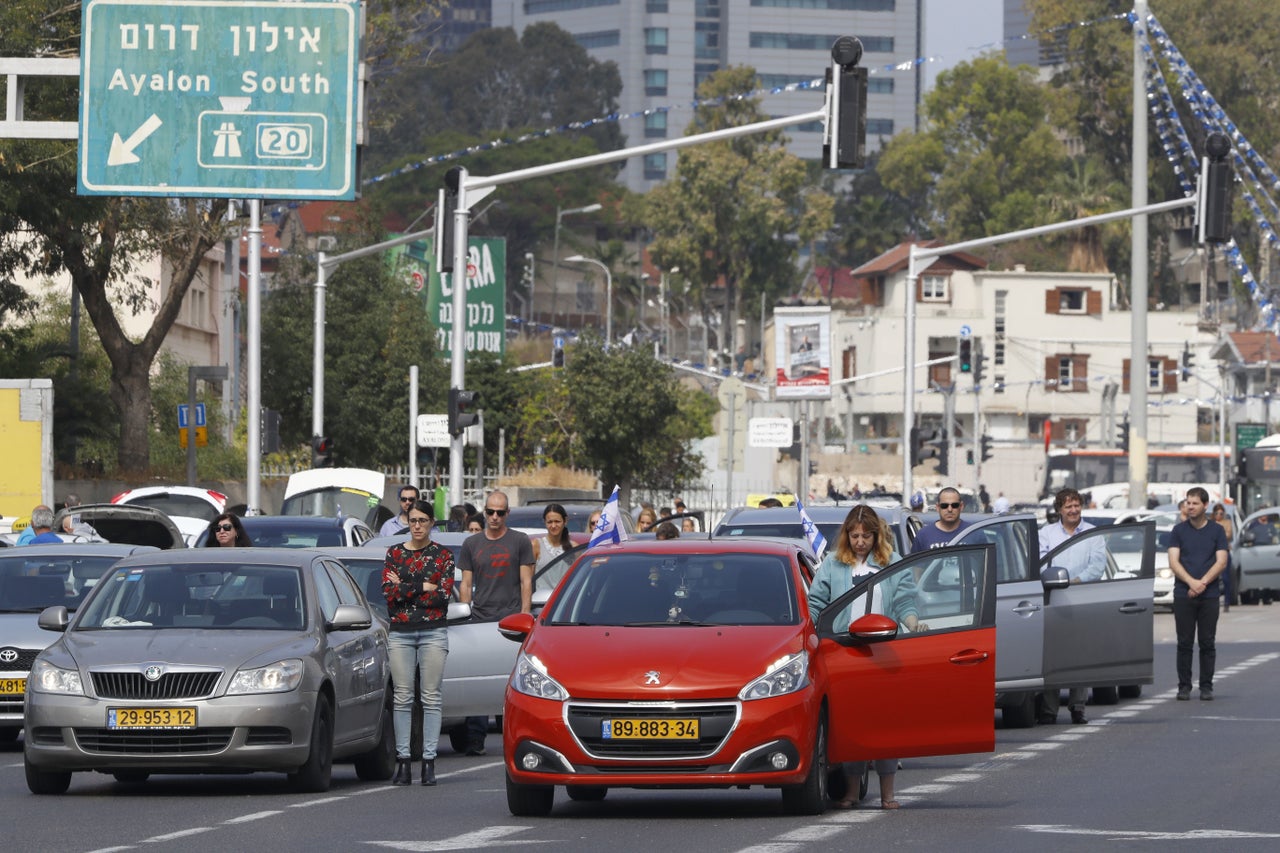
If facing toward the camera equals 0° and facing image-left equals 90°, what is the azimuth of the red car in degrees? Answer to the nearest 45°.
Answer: approximately 0°

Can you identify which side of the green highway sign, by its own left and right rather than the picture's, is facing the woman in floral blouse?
front

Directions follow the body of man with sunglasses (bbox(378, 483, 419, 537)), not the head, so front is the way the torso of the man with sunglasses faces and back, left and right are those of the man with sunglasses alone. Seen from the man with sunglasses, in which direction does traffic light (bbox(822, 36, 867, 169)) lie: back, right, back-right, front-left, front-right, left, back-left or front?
left

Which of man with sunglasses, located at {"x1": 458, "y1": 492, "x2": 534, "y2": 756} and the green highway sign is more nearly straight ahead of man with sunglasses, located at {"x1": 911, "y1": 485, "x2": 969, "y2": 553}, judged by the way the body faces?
the man with sunglasses

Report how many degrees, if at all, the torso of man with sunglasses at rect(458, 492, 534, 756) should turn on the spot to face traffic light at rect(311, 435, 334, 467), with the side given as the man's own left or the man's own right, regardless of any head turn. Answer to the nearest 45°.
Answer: approximately 180°

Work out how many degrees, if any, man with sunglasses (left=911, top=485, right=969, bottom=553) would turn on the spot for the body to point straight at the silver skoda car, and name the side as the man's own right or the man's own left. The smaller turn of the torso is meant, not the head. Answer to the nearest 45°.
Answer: approximately 45° to the man's own right

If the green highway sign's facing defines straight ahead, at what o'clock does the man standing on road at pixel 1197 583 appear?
The man standing on road is roughly at 10 o'clock from the green highway sign.

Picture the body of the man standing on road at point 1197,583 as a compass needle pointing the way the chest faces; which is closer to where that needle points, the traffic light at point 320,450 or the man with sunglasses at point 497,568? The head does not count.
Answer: the man with sunglasses

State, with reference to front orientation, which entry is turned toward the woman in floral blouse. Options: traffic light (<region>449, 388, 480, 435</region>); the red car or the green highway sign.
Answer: the green highway sign
